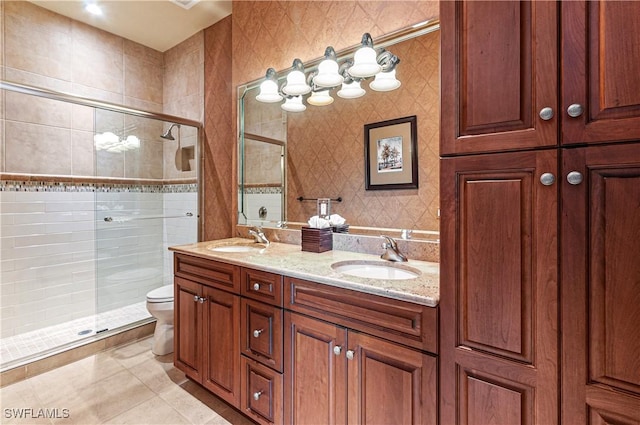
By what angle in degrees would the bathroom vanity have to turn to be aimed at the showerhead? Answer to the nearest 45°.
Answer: approximately 90° to its right

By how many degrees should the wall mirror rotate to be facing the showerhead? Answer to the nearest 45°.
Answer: approximately 90° to its right

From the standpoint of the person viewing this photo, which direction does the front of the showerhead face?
facing the viewer and to the left of the viewer

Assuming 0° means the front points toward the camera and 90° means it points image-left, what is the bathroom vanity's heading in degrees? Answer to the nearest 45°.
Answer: approximately 45°

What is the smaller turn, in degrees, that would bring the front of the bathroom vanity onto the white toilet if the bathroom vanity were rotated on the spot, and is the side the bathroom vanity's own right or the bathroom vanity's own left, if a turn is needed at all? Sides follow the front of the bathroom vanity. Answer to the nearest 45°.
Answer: approximately 90° to the bathroom vanity's own right

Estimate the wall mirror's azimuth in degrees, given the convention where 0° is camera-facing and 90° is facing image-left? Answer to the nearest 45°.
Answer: approximately 45°

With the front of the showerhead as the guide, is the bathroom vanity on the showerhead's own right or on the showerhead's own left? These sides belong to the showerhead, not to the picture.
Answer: on the showerhead's own left

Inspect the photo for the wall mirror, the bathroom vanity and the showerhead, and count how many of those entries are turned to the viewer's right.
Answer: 0

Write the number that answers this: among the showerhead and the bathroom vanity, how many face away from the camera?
0

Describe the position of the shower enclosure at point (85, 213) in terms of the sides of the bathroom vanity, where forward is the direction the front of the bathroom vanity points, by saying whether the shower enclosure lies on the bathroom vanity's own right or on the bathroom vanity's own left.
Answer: on the bathroom vanity's own right

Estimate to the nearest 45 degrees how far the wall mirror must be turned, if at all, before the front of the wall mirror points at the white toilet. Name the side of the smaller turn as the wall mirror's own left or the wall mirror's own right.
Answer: approximately 45° to the wall mirror's own right

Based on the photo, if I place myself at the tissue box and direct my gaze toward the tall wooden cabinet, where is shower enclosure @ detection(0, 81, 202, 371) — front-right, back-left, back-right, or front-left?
back-right
